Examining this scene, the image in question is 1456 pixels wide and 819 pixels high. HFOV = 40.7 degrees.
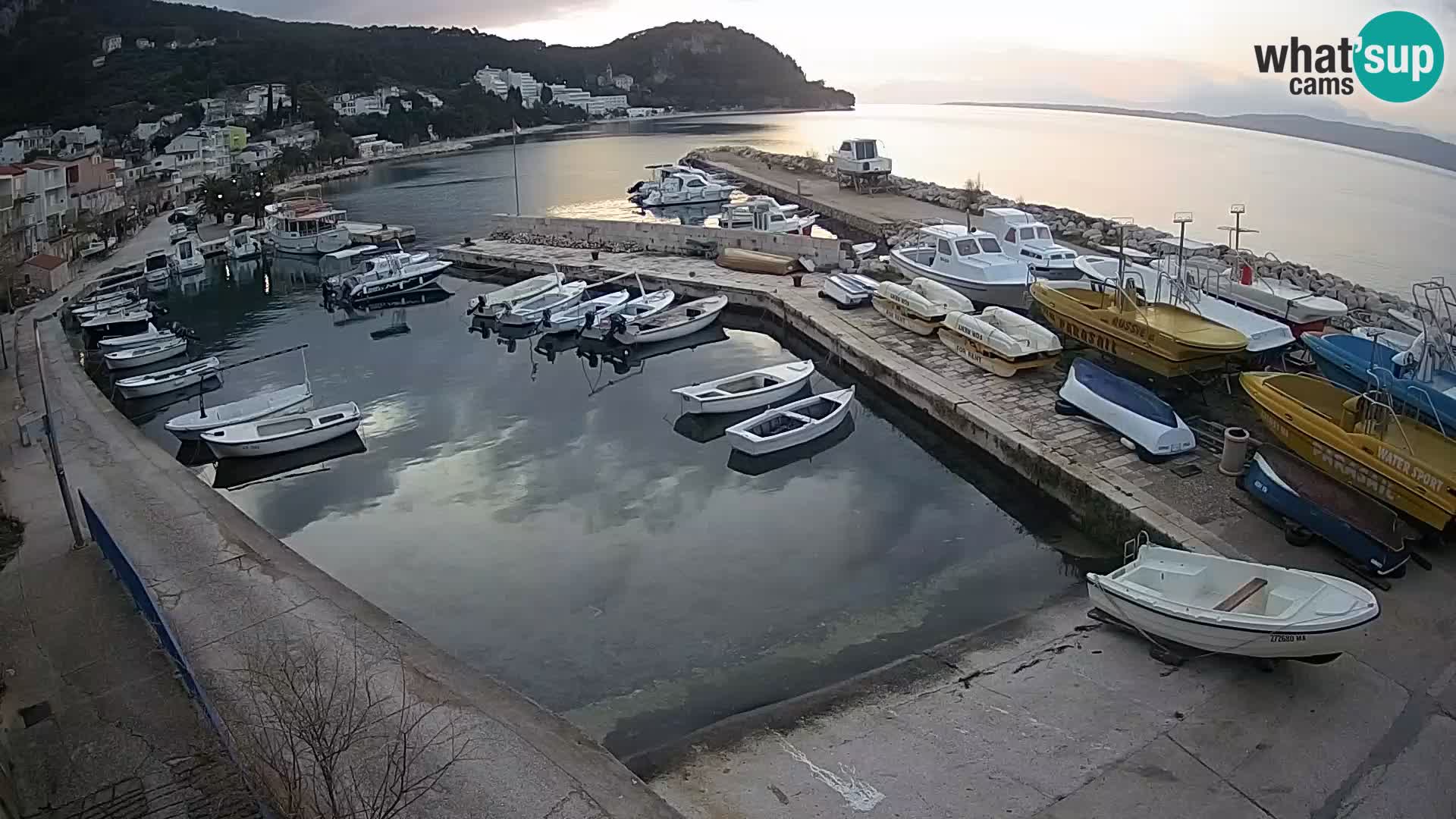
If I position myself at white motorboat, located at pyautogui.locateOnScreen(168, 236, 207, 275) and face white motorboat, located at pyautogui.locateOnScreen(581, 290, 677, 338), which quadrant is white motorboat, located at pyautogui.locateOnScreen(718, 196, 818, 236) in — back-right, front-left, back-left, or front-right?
front-left

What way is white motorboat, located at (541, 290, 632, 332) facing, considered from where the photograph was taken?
facing away from the viewer and to the right of the viewer

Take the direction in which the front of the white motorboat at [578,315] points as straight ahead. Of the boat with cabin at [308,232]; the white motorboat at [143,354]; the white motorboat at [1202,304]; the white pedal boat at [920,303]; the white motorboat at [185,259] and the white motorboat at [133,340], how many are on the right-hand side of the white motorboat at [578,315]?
2

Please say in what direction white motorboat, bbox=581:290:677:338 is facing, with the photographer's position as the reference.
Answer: facing away from the viewer and to the right of the viewer

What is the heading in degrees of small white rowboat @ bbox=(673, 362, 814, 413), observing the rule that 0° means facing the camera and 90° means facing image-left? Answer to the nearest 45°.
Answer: approximately 225°

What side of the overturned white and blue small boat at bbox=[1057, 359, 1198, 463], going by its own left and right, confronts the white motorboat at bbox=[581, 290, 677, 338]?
front

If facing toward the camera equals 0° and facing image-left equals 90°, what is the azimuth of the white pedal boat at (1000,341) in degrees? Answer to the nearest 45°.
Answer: approximately 315°

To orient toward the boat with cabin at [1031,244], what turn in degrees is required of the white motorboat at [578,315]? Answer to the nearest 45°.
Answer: approximately 45° to its right

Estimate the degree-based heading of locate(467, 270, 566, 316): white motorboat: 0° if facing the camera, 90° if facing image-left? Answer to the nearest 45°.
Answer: approximately 225°
